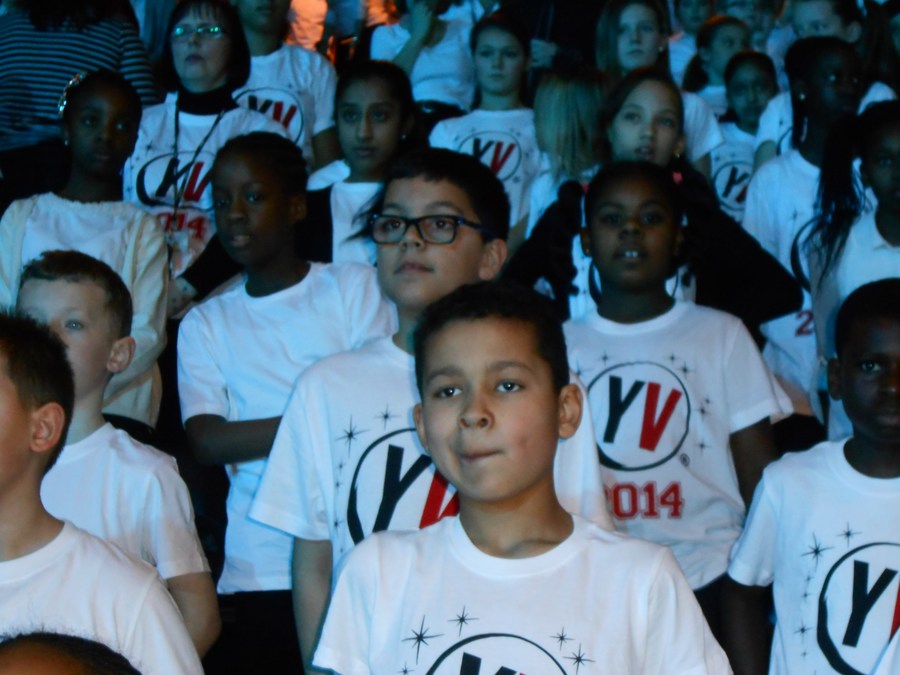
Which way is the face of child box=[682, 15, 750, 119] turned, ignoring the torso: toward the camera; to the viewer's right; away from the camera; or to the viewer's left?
toward the camera

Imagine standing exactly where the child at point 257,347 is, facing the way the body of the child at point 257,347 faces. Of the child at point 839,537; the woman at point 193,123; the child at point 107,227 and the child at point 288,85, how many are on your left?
1

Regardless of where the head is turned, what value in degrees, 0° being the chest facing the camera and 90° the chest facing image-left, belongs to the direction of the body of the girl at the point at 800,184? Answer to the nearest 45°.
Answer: approximately 315°

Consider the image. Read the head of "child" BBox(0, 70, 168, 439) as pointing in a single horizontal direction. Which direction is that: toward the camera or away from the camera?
toward the camera

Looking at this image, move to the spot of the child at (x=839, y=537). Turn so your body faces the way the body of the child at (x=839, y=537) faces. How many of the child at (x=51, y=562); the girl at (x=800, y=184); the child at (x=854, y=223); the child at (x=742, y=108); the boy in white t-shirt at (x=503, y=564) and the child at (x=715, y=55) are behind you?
4

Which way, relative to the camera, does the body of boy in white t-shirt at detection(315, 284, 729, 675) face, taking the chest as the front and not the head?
toward the camera

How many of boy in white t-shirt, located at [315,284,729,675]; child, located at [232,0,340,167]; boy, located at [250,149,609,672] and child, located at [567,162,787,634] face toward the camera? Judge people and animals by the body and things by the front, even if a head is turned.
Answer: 4

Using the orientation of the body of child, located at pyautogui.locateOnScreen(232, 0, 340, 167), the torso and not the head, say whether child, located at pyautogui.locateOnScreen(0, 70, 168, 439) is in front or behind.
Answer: in front

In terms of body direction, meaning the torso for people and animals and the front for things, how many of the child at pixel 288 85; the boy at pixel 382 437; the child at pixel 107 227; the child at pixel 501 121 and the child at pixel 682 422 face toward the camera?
5

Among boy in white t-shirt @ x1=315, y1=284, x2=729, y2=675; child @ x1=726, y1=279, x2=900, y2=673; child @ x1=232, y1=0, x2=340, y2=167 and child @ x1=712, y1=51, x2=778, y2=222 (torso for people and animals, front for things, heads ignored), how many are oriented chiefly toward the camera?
4

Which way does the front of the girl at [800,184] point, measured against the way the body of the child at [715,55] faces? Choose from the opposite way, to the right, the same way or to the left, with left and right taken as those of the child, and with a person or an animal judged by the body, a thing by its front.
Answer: the same way

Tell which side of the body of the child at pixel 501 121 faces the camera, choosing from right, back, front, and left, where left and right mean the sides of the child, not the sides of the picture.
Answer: front

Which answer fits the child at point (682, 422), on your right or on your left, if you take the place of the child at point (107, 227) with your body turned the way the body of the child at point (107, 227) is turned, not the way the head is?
on your left

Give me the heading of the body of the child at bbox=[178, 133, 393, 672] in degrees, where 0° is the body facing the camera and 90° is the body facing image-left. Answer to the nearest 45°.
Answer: approximately 45°

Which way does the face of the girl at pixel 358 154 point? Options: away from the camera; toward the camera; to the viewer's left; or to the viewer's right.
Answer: toward the camera

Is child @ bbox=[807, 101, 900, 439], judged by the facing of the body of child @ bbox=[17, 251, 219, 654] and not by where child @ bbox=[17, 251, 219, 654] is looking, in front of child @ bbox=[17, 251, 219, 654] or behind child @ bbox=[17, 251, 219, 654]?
behind

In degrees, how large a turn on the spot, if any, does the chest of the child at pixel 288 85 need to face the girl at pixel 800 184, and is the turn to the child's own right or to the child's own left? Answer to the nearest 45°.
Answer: approximately 45° to the child's own left

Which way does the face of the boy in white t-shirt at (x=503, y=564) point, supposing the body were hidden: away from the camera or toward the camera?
toward the camera
